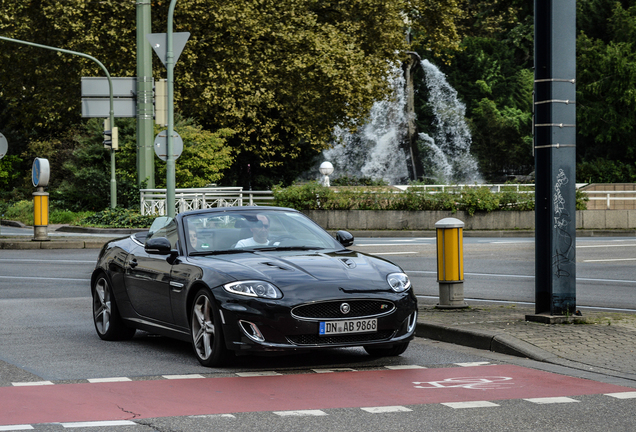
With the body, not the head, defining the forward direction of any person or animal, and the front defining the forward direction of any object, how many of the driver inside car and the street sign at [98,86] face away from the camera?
1

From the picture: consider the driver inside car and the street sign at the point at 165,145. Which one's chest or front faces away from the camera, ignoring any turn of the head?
the street sign

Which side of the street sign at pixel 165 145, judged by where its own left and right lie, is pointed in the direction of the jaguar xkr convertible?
back

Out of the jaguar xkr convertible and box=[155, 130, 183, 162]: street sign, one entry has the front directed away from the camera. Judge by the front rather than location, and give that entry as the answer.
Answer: the street sign

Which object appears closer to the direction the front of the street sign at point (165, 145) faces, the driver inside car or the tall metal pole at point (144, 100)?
the tall metal pole

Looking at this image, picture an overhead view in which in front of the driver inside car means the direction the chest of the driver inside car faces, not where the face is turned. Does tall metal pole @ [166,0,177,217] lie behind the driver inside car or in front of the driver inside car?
behind

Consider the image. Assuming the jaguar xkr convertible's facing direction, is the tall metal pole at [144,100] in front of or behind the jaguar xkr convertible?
behind

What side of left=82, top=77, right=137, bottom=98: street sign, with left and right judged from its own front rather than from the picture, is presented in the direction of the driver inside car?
back

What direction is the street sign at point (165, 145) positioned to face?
away from the camera

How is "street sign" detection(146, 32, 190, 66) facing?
away from the camera

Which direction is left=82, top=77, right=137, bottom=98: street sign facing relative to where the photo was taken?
away from the camera

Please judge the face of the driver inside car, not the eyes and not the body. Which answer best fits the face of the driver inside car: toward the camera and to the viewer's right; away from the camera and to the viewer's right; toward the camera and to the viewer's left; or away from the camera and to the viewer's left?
toward the camera and to the viewer's right

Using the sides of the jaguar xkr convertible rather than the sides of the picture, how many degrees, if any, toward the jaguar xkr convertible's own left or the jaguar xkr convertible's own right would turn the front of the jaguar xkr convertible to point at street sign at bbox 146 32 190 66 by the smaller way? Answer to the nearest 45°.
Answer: approximately 135° to the jaguar xkr convertible's own left

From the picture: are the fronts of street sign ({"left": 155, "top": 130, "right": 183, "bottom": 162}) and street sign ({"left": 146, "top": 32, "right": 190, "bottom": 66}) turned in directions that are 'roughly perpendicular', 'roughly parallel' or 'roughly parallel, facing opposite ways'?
roughly parallel
